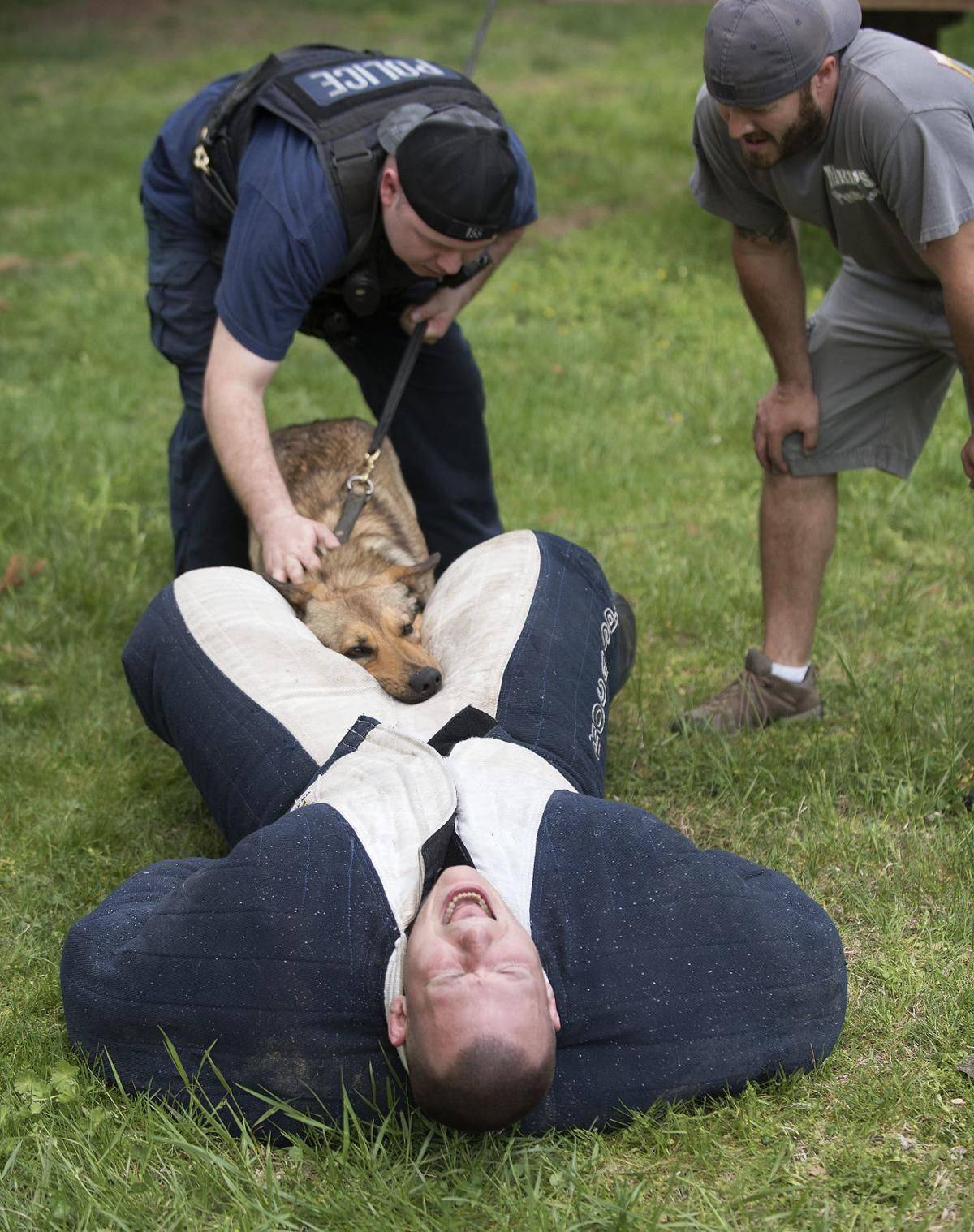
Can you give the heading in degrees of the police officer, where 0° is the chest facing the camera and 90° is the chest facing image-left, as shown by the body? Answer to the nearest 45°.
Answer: approximately 315°

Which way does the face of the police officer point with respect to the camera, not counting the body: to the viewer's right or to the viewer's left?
to the viewer's right

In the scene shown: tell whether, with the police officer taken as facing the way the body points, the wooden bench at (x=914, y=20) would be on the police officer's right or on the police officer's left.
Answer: on the police officer's left

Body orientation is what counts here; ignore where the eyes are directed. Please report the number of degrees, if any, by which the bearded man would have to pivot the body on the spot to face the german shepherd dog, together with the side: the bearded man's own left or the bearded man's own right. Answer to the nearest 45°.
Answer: approximately 45° to the bearded man's own right

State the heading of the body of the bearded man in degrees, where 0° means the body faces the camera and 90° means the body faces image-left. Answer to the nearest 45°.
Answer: approximately 45°

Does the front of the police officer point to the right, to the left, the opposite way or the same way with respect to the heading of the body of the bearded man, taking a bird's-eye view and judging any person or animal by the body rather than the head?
to the left

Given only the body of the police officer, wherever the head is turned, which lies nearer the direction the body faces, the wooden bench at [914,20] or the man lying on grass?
the man lying on grass
